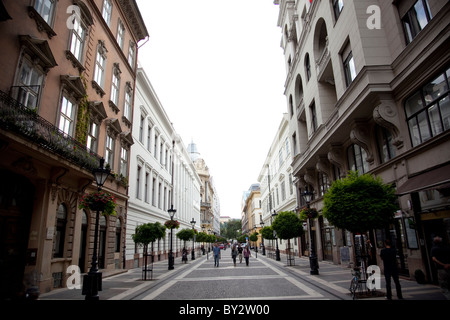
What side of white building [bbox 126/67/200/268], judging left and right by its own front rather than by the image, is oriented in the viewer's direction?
right

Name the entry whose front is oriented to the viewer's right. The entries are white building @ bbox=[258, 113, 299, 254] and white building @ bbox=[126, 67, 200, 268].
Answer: white building @ bbox=[126, 67, 200, 268]

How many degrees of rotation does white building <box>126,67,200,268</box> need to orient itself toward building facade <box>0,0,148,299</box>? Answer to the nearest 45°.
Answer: approximately 90° to its right

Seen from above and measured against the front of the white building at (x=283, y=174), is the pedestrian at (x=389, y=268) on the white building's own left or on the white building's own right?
on the white building's own left

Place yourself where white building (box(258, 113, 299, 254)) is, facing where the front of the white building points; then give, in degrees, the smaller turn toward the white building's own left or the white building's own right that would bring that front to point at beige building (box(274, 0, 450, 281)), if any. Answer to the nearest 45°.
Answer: approximately 90° to the white building's own left

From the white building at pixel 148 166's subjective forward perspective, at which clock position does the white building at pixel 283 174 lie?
the white building at pixel 283 174 is roughly at 11 o'clock from the white building at pixel 148 166.

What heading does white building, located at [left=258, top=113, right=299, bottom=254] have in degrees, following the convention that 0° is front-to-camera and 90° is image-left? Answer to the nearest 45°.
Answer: approximately 90°

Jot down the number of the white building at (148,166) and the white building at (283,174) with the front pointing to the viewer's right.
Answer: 1

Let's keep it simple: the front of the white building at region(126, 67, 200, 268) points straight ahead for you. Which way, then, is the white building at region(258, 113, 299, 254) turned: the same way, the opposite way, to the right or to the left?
the opposite way

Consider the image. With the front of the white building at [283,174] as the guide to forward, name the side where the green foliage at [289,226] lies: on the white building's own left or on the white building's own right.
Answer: on the white building's own left

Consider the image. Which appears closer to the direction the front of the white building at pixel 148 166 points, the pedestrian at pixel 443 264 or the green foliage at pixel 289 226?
the green foliage

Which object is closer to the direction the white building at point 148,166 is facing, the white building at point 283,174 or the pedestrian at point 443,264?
the white building

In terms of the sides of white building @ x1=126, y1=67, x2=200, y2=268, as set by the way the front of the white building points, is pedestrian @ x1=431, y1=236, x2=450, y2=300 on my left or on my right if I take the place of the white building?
on my right

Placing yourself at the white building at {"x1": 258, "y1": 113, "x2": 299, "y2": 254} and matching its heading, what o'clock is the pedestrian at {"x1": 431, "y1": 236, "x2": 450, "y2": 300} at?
The pedestrian is roughly at 9 o'clock from the white building.

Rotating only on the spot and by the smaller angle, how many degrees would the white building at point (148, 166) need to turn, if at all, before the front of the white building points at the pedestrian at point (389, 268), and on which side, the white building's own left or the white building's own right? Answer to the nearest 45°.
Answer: approximately 90° to the white building's own right
